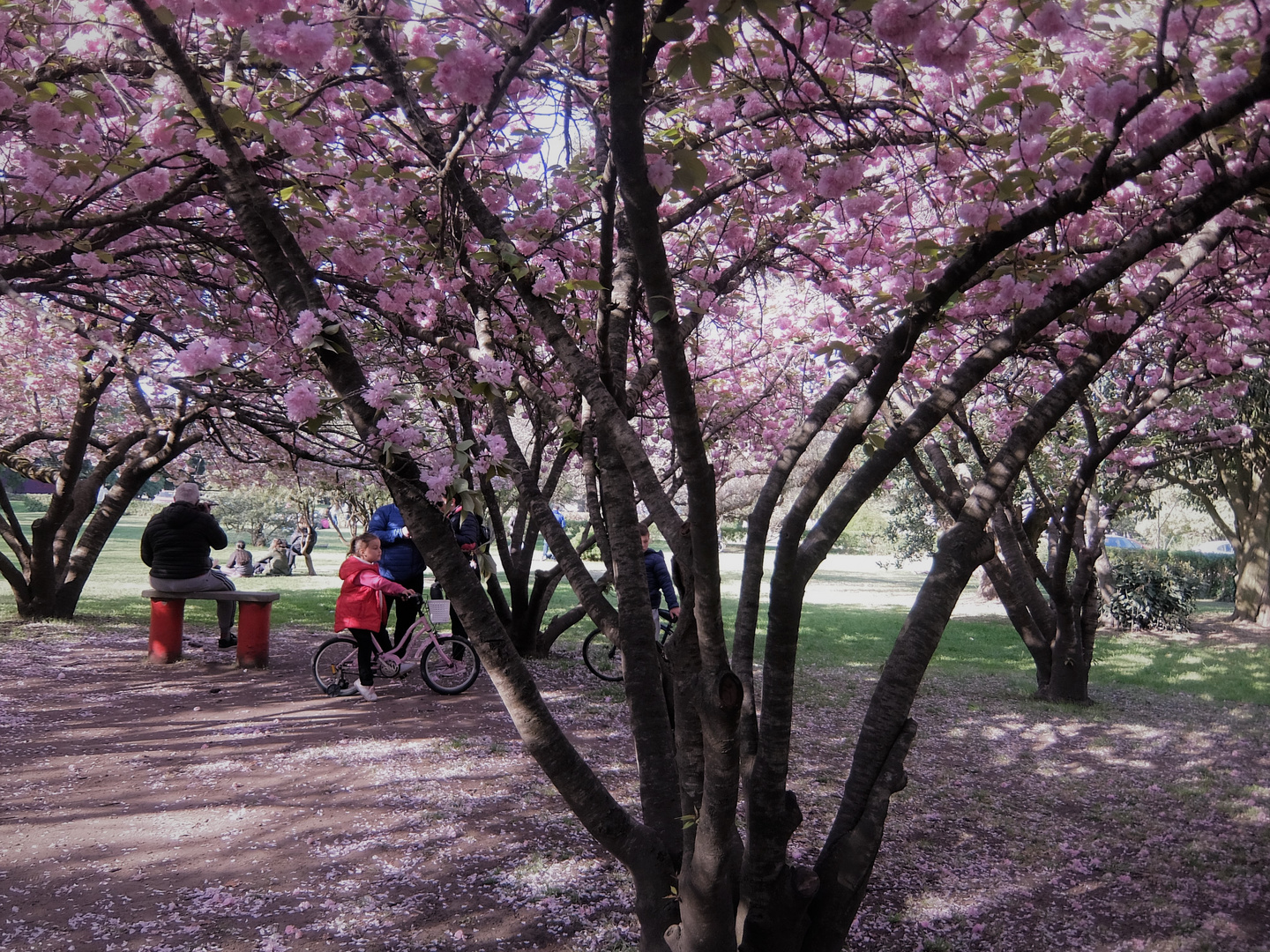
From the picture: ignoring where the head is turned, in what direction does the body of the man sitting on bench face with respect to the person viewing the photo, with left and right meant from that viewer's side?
facing away from the viewer and to the right of the viewer

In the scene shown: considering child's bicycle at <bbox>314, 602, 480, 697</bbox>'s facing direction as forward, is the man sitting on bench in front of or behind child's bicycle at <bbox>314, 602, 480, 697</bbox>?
behind

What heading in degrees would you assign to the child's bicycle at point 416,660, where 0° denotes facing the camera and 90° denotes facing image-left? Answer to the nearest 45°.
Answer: approximately 270°

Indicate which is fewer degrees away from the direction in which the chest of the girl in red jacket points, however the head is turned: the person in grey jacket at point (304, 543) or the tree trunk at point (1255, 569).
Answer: the tree trunk

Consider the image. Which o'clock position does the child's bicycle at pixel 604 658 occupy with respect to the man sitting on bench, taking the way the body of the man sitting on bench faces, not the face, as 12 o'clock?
The child's bicycle is roughly at 2 o'clock from the man sitting on bench.

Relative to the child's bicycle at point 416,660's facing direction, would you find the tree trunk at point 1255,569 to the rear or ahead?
ahead

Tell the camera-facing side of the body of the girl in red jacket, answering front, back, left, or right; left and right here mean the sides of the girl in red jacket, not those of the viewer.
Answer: right

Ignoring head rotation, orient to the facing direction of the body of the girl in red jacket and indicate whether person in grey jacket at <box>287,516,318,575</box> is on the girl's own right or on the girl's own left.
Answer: on the girl's own left

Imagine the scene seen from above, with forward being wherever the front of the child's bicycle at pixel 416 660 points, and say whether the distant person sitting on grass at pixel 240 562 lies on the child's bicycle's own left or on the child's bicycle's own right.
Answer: on the child's bicycle's own left

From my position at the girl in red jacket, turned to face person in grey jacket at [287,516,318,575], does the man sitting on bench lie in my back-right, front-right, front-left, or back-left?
front-left

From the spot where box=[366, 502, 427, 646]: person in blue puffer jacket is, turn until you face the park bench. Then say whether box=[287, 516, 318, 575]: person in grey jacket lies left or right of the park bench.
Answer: right
